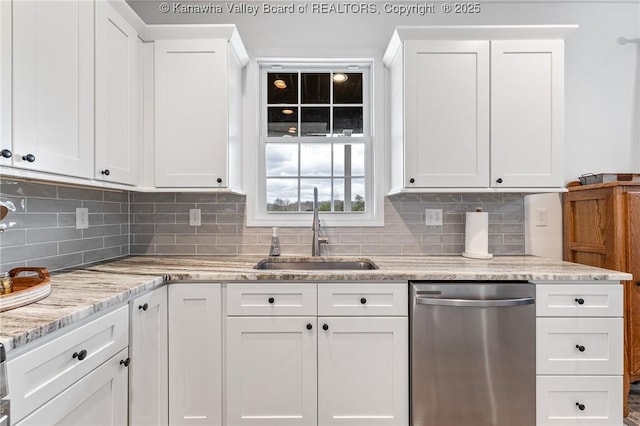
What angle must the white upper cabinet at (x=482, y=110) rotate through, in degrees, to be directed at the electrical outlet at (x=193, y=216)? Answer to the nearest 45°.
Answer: approximately 90° to its right

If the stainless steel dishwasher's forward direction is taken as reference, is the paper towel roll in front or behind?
behind

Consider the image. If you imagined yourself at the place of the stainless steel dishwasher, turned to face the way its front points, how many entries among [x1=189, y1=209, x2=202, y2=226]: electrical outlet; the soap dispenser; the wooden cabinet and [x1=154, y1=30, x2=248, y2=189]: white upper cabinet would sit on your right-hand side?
3

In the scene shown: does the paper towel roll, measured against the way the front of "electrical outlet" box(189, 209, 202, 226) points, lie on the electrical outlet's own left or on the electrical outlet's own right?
on the electrical outlet's own left

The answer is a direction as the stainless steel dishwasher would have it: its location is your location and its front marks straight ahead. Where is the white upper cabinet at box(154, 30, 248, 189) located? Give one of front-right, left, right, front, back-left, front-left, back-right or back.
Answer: right
